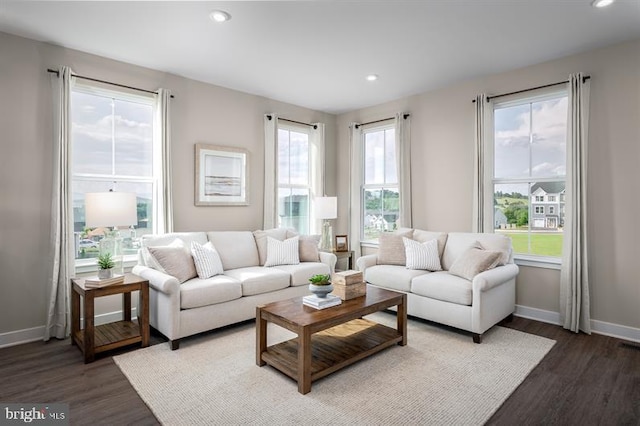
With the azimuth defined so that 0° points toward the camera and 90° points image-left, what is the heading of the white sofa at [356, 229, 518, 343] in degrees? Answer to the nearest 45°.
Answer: approximately 45°

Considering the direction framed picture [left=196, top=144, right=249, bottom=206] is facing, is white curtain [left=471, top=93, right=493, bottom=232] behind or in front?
in front

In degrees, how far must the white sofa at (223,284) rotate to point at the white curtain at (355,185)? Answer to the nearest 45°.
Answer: approximately 90° to its left

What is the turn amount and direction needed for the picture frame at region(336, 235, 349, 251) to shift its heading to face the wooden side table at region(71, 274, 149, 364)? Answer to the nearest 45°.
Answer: approximately 45° to its right

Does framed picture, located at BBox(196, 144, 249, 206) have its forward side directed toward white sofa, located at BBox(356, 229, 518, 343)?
no

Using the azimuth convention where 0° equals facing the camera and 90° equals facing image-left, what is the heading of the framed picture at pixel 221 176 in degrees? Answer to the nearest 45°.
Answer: approximately 315°

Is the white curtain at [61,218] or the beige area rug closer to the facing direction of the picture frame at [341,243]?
the beige area rug
